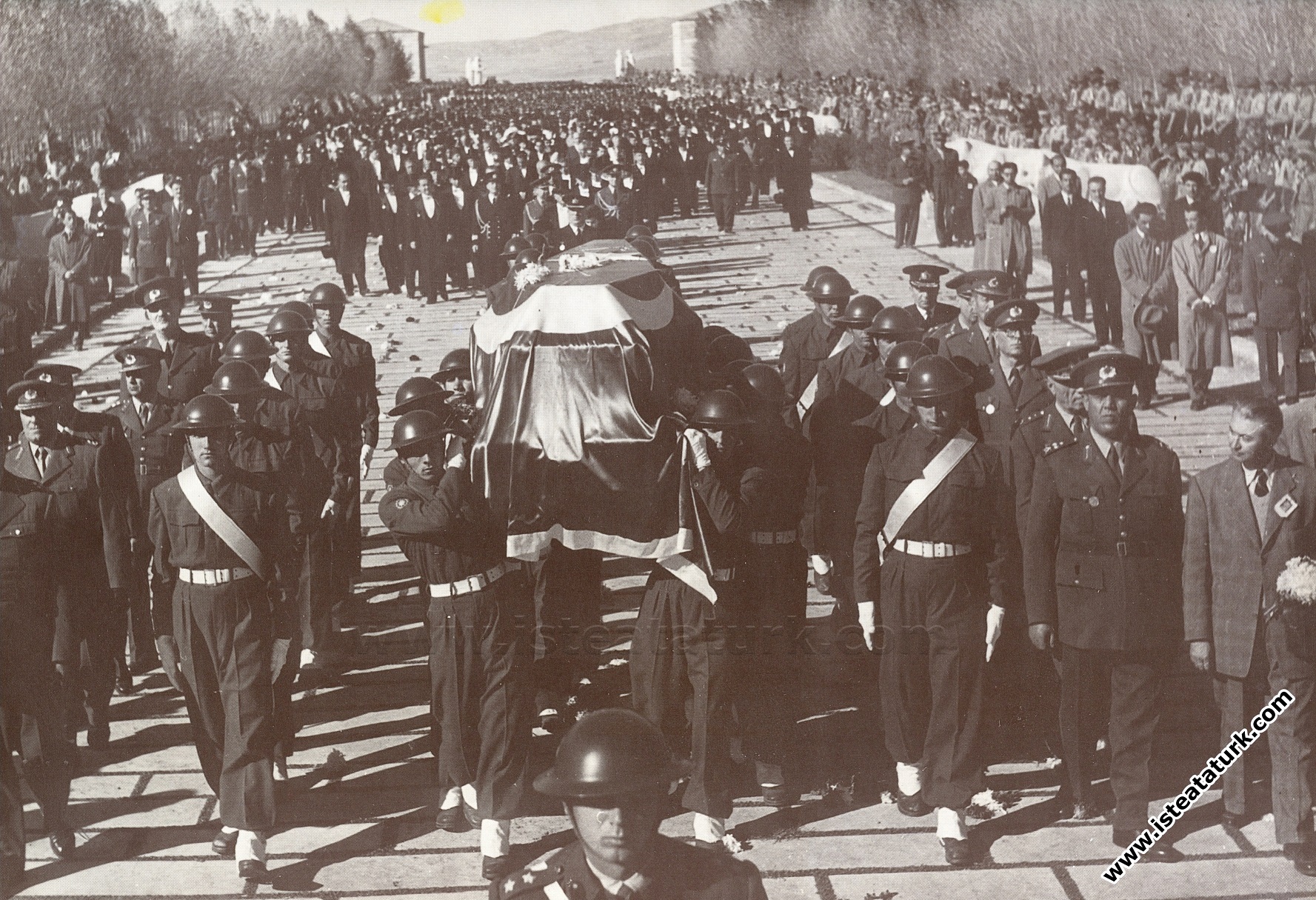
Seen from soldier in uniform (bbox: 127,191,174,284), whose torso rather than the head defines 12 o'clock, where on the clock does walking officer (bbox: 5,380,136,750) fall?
The walking officer is roughly at 12 o'clock from the soldier in uniform.

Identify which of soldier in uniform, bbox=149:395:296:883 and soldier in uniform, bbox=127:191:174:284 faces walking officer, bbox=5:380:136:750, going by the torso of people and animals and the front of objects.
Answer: soldier in uniform, bbox=127:191:174:284

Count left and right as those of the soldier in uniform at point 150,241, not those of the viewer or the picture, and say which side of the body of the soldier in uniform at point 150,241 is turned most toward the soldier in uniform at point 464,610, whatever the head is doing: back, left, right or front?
front

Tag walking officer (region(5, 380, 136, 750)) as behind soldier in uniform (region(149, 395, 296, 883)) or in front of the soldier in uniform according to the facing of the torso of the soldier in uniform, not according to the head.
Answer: behind

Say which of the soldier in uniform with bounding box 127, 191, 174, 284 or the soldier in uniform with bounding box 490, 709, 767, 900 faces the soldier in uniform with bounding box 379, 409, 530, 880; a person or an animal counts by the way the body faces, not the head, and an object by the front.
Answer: the soldier in uniform with bounding box 127, 191, 174, 284

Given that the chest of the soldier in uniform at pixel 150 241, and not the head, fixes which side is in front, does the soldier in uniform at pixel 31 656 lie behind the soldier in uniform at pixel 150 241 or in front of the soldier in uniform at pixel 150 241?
in front

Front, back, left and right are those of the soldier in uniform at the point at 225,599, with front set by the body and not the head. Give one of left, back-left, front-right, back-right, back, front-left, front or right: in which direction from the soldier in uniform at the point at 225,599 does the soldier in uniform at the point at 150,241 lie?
back

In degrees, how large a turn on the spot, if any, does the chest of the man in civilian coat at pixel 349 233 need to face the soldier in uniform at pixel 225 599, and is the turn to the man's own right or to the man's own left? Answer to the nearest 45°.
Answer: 0° — they already face them

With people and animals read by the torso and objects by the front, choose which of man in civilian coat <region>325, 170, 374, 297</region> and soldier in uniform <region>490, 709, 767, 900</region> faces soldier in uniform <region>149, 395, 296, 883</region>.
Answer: the man in civilian coat

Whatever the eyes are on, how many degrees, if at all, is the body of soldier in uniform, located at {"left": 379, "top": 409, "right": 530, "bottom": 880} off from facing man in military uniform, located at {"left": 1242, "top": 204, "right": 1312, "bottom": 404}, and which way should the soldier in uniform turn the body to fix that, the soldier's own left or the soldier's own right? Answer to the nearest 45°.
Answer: approximately 135° to the soldier's own left
